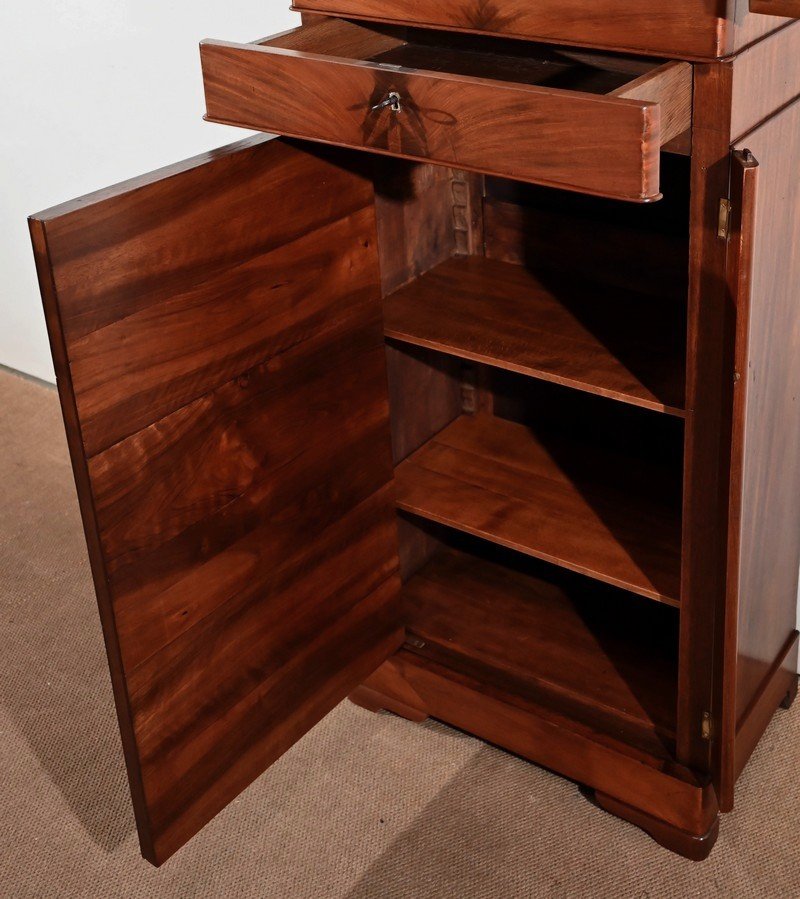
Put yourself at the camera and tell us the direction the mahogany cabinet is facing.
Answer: facing the viewer and to the left of the viewer
